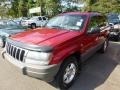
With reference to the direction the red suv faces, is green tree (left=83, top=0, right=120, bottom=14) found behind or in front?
behind

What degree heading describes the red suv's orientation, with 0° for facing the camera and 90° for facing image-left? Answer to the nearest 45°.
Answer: approximately 45°
